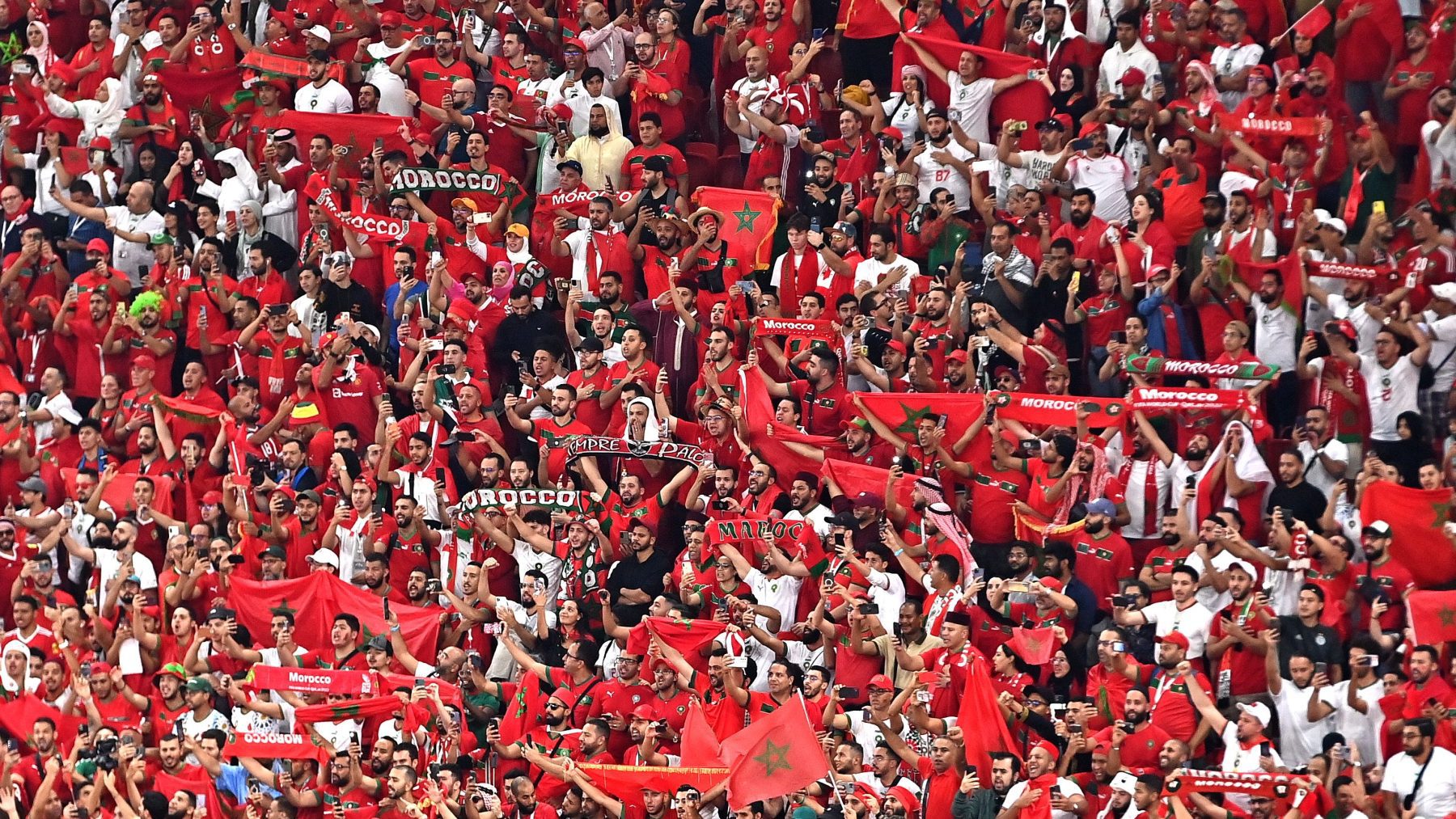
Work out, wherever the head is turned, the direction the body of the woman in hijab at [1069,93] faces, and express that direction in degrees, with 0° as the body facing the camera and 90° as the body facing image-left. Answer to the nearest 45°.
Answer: approximately 45°

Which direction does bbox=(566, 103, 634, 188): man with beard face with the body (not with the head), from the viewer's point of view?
toward the camera

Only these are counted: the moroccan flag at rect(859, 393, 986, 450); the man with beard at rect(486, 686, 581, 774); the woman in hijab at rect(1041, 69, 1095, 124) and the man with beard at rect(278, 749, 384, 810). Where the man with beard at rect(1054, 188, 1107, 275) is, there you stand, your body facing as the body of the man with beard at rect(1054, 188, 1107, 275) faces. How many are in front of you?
3

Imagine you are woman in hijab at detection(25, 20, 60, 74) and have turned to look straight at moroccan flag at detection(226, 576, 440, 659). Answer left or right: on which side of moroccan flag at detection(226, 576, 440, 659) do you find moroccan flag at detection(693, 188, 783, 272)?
left

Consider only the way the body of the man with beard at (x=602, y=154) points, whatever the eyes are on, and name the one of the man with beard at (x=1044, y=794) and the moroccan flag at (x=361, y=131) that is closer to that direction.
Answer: the man with beard

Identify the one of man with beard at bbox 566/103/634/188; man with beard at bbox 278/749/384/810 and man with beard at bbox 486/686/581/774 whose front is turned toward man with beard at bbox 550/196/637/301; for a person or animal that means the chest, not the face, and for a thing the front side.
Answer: man with beard at bbox 566/103/634/188

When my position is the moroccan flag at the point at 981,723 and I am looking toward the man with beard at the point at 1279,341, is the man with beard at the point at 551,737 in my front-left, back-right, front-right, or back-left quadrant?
back-left

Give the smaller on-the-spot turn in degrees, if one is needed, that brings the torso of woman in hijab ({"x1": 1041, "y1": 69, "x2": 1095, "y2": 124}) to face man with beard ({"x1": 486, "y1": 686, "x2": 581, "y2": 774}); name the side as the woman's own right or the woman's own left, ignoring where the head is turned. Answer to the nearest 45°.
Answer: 0° — they already face them

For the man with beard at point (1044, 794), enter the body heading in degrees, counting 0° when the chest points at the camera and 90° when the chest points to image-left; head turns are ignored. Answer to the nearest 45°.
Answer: approximately 45°
